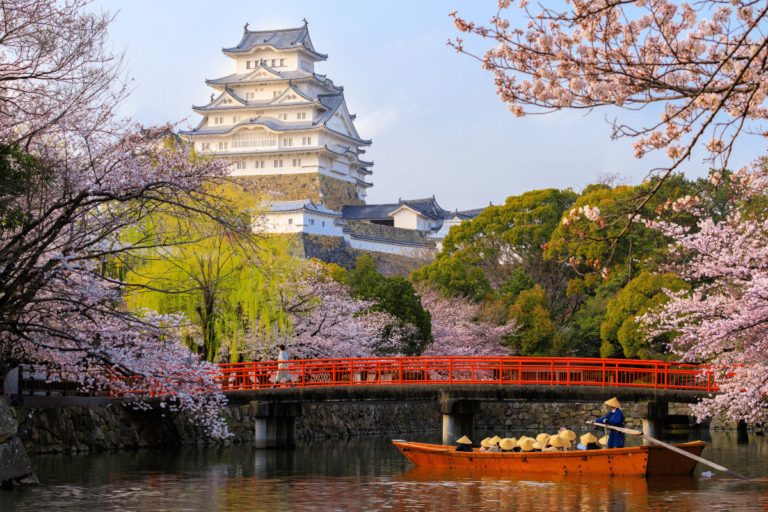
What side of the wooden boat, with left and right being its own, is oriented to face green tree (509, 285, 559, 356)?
right

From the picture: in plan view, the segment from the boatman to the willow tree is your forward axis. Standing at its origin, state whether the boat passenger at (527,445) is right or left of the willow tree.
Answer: left

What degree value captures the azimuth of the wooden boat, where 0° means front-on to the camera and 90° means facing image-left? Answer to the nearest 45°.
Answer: approximately 90°

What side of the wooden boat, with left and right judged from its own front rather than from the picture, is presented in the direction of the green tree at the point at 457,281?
right

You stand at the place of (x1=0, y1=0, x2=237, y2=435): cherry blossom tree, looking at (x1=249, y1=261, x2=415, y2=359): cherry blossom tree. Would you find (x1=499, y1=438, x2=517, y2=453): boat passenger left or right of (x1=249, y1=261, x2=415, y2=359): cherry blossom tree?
right

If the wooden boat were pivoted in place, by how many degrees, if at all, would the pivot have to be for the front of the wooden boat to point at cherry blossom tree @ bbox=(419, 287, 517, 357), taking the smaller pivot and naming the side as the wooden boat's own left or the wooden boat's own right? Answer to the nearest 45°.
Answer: approximately 90° to the wooden boat's own right

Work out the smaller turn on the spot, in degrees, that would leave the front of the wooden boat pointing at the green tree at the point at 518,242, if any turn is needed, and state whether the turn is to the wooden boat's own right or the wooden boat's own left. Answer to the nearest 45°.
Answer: approximately 90° to the wooden boat's own right

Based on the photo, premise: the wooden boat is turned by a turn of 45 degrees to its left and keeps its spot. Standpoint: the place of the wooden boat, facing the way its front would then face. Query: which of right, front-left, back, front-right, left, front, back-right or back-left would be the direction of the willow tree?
right

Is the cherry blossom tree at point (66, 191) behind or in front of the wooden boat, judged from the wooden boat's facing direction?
in front

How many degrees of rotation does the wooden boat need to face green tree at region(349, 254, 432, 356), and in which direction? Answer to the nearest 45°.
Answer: approximately 90° to its right

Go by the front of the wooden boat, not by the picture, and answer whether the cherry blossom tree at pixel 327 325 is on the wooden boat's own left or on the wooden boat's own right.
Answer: on the wooden boat's own right

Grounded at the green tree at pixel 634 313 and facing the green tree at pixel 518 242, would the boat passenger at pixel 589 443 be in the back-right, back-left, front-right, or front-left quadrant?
back-left
